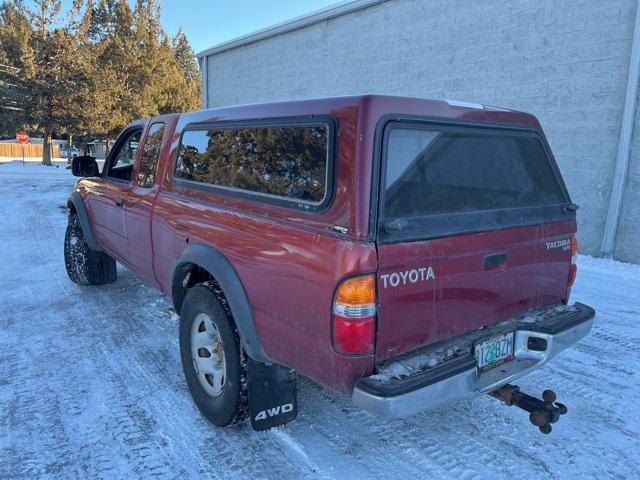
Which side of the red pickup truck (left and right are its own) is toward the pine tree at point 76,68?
front

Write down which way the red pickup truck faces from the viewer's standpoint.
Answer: facing away from the viewer and to the left of the viewer
